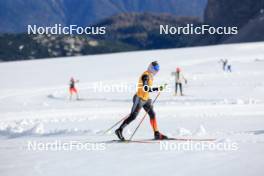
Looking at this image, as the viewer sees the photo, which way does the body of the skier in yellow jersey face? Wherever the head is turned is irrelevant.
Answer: to the viewer's right
